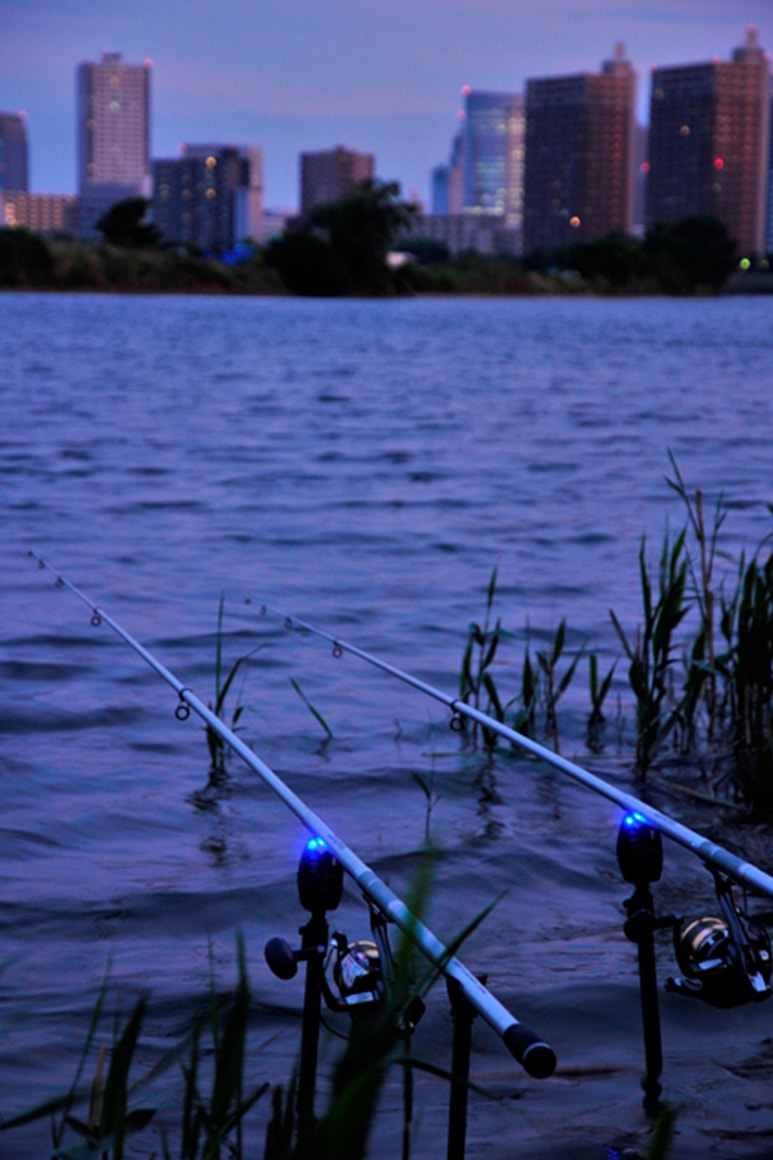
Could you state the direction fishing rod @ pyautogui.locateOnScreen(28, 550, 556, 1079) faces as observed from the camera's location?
facing away from the viewer and to the left of the viewer

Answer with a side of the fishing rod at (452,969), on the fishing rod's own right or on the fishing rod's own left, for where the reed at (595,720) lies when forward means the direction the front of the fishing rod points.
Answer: on the fishing rod's own right

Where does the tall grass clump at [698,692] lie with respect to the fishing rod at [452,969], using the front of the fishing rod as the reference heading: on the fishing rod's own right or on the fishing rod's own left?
on the fishing rod's own right

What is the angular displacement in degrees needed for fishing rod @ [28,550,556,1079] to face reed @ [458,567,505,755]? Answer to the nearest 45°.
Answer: approximately 45° to its right
